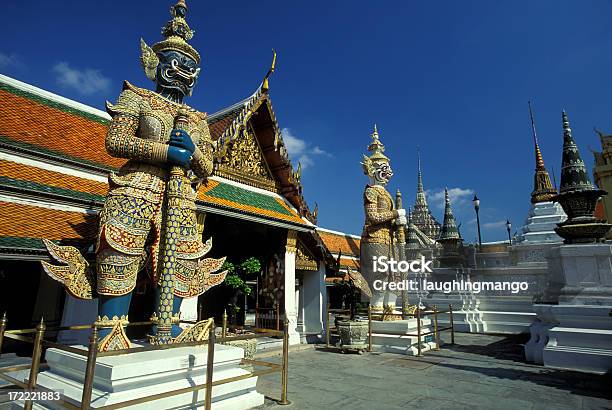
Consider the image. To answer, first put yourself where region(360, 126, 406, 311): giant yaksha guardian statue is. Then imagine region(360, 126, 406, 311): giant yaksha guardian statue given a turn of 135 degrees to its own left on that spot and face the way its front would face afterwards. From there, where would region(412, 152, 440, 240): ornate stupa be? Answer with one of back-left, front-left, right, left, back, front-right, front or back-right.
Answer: front-right

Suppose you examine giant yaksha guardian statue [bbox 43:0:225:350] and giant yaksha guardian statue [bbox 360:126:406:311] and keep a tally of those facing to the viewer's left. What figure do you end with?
0

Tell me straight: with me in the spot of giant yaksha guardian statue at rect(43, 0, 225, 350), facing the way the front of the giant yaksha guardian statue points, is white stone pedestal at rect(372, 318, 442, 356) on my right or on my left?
on my left

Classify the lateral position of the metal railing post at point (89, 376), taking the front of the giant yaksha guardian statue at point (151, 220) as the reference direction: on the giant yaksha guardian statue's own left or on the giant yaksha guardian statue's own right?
on the giant yaksha guardian statue's own right

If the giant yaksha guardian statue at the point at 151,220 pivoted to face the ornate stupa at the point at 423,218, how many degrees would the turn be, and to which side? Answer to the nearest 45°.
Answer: approximately 90° to its left

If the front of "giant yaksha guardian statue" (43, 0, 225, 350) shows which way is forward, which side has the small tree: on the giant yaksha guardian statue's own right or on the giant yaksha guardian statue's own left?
on the giant yaksha guardian statue's own left

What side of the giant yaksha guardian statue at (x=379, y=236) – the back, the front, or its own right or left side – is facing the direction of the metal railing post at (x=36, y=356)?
right

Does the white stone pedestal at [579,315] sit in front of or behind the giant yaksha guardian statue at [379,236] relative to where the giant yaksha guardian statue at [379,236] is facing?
in front

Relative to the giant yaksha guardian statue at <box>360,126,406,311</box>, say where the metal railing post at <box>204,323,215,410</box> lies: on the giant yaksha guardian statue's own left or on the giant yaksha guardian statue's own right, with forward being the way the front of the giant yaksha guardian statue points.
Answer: on the giant yaksha guardian statue's own right
